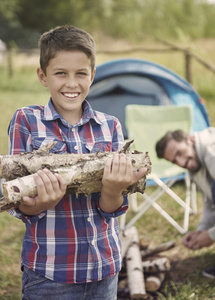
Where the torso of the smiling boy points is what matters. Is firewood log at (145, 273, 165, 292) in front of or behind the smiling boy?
behind

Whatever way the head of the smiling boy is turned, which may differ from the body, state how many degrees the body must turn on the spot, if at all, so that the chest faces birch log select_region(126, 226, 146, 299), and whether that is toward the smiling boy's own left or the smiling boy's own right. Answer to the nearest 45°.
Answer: approximately 180°

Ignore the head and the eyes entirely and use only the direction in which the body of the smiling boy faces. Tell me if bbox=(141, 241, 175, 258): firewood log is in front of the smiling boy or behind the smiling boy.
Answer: behind

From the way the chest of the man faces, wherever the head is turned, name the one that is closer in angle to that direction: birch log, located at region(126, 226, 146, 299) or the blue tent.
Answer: the birch log

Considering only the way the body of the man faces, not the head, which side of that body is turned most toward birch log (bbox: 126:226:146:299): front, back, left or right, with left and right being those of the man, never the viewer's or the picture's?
front

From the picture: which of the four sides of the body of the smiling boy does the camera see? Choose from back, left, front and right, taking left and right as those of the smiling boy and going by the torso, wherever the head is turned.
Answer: front

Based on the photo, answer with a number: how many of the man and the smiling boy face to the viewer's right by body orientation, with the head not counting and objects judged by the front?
0

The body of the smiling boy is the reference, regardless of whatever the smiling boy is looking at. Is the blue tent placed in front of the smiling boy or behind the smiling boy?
behind

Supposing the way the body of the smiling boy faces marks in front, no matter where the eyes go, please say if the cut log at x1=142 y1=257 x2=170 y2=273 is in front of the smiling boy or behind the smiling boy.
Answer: behind

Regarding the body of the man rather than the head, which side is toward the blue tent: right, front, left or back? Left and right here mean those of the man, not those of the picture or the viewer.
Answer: right

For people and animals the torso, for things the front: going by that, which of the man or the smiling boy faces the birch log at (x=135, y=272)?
the man

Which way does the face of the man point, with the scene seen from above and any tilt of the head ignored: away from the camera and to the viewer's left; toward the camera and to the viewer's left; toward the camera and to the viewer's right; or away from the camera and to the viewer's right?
toward the camera and to the viewer's left
